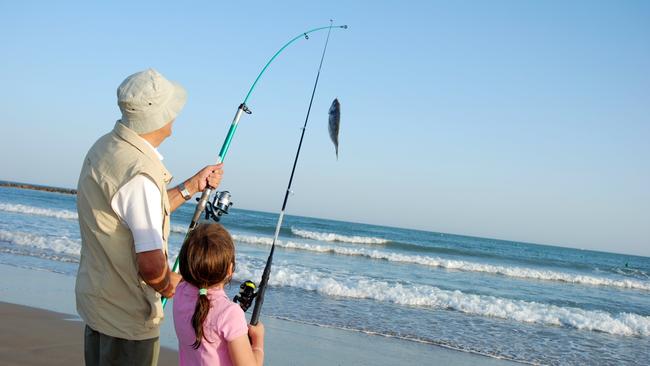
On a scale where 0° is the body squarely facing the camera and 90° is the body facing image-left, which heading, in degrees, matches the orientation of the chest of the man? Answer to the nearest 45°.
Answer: approximately 225°

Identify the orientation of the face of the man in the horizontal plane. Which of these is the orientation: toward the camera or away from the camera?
away from the camera

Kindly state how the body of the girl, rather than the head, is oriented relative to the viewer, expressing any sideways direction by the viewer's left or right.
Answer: facing away from the viewer and to the right of the viewer
